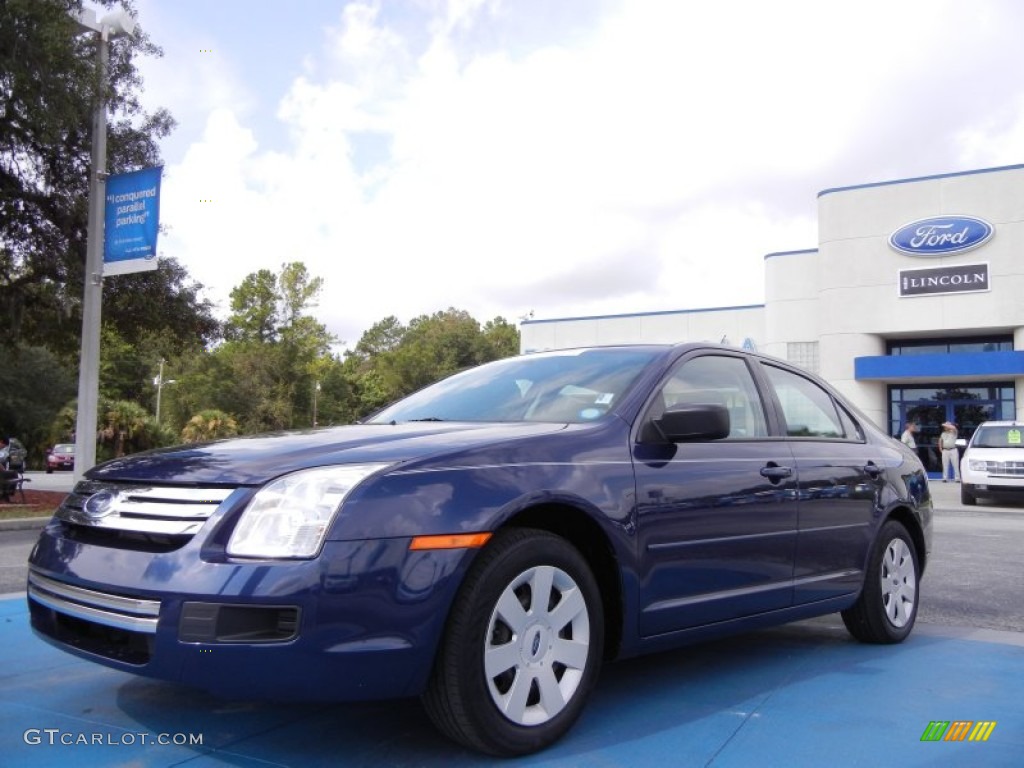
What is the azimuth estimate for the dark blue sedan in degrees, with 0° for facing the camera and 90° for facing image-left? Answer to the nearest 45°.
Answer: approximately 45°

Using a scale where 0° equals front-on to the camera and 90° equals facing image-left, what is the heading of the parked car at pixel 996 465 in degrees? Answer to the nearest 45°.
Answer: approximately 0°

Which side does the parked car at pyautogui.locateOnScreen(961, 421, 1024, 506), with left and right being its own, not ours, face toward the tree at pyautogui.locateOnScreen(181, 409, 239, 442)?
right

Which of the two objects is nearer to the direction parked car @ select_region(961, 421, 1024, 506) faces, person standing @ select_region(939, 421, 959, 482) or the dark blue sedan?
the dark blue sedan

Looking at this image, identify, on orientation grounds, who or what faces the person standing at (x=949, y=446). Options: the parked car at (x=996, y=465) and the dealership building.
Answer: the dealership building

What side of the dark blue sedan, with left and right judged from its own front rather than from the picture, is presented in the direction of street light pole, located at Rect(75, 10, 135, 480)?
right

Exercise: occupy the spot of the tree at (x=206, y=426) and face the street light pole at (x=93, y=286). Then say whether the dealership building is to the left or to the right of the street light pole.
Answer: left

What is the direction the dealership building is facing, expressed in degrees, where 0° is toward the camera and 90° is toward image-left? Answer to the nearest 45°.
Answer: approximately 0°

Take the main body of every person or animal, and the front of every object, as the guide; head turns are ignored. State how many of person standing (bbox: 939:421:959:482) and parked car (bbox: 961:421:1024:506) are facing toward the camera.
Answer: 2
